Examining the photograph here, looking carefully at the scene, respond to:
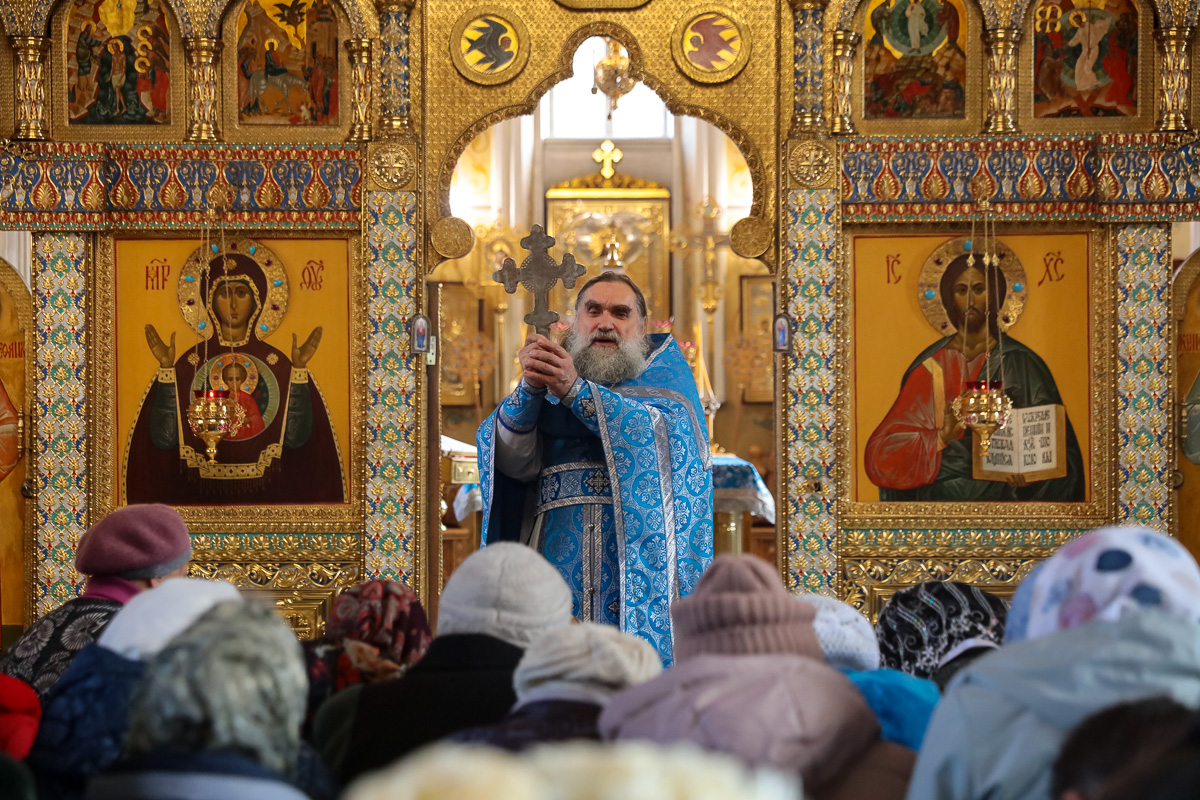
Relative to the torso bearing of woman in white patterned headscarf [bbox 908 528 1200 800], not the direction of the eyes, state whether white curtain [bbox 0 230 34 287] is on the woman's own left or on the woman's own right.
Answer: on the woman's own left

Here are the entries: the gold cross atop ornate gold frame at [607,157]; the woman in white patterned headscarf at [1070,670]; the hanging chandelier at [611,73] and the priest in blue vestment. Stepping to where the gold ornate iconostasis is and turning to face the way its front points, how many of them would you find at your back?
2

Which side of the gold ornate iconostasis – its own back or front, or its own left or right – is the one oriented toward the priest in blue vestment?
front

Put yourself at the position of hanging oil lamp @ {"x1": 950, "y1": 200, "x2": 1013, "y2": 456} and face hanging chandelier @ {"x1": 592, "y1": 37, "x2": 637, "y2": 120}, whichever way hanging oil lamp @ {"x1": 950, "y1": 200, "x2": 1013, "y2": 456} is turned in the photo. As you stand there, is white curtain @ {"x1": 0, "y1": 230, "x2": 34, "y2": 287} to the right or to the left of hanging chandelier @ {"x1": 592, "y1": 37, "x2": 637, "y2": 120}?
left

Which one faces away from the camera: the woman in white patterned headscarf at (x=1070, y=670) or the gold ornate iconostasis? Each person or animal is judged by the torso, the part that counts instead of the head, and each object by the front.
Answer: the woman in white patterned headscarf

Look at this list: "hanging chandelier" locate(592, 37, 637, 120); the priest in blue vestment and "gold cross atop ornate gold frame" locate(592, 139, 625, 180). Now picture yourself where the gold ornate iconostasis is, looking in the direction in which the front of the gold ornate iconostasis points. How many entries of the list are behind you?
2

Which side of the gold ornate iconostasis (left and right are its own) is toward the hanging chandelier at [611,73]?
back

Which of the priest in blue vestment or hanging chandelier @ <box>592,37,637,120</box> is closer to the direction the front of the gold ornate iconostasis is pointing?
the priest in blue vestment

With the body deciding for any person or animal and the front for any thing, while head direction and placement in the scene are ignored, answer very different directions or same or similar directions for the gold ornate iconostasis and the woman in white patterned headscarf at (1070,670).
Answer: very different directions

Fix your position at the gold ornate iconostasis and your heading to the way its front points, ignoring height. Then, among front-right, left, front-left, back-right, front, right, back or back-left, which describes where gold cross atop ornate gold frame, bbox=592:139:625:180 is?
back

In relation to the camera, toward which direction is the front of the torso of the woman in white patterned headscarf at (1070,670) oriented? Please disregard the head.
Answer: away from the camera

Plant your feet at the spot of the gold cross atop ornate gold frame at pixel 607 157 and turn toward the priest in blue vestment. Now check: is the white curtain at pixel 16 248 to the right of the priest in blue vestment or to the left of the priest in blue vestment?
right

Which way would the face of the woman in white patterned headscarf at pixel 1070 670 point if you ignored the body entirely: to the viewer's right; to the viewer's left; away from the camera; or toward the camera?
away from the camera

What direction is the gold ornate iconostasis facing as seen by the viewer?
toward the camera
